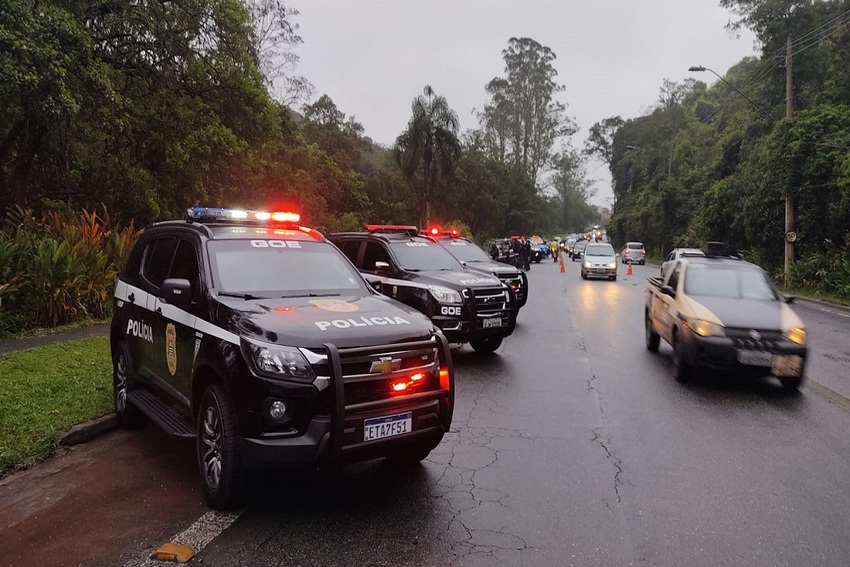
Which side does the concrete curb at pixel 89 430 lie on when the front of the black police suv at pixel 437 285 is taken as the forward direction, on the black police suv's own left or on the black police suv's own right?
on the black police suv's own right

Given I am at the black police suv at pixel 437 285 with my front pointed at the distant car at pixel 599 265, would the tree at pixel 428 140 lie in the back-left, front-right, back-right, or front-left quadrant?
front-left

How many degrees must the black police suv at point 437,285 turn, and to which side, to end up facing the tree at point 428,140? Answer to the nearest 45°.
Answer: approximately 135° to its left

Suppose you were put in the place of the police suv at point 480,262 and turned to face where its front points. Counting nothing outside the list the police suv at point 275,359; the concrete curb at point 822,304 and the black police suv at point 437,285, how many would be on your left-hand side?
1

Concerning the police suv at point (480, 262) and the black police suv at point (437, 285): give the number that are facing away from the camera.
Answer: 0

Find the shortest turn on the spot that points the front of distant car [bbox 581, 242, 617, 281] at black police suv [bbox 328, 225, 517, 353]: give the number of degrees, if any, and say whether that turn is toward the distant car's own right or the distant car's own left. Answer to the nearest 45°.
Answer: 0° — it already faces it

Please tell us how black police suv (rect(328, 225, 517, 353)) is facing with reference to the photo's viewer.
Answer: facing the viewer and to the right of the viewer

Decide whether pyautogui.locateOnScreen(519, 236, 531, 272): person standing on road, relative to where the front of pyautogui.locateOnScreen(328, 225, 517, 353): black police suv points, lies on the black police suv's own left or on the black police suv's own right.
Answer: on the black police suv's own left

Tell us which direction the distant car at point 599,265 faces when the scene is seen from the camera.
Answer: facing the viewer

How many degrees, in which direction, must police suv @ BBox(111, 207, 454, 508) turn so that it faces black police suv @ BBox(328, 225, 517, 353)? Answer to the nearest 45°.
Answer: approximately 90° to its left

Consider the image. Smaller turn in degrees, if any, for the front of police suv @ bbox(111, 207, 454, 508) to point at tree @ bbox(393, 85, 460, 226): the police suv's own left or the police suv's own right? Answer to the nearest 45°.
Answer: approximately 135° to the police suv's own left

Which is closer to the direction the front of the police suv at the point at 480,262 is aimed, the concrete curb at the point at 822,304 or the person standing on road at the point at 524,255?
the concrete curb

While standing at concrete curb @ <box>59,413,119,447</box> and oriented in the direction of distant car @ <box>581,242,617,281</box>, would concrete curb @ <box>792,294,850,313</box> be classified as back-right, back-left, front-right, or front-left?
front-right

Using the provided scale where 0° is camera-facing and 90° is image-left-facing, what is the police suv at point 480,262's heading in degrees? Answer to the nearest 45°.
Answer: approximately 315°

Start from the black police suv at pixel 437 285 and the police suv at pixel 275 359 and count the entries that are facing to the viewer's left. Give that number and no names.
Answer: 0

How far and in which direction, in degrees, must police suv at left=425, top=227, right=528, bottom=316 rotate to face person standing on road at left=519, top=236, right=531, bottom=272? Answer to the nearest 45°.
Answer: approximately 135° to its left

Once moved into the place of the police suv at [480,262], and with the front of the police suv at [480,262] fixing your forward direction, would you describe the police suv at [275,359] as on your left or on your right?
on your right

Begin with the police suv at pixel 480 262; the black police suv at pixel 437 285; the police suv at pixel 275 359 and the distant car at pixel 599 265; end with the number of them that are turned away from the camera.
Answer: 0

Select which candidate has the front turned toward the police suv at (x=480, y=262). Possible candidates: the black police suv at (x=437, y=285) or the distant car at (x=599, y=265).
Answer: the distant car
